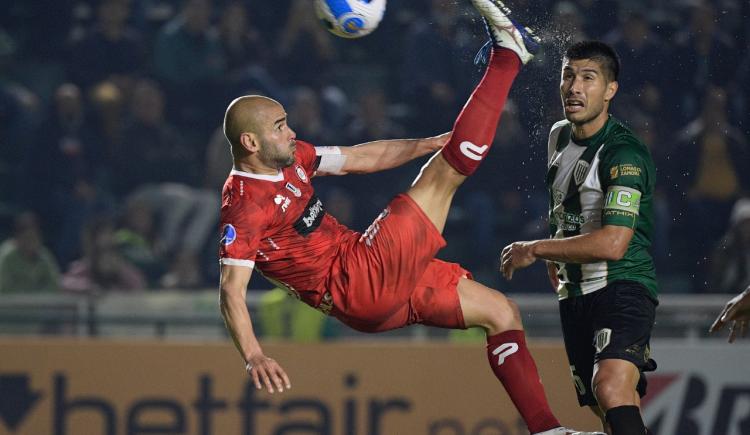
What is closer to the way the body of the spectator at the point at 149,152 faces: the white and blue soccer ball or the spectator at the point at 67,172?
the white and blue soccer ball

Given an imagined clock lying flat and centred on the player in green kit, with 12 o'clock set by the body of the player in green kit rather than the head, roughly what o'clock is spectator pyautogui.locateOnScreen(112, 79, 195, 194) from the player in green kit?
The spectator is roughly at 3 o'clock from the player in green kit.

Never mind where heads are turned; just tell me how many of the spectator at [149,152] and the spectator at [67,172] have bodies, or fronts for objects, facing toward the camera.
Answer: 2

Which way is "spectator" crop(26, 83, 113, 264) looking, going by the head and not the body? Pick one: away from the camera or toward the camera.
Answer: toward the camera

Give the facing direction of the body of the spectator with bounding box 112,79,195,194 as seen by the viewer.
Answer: toward the camera

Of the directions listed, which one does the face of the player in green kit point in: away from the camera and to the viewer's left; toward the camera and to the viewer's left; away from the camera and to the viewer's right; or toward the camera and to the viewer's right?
toward the camera and to the viewer's left

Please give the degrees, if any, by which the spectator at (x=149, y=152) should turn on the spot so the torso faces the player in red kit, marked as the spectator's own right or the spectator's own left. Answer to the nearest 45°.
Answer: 0° — they already face them

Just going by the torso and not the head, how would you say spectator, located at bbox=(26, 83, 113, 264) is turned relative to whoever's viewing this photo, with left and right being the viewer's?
facing the viewer

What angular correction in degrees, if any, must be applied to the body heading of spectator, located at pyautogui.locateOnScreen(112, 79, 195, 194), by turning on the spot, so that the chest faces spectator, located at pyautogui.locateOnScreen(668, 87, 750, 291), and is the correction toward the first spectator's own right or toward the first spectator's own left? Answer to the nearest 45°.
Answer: approximately 45° to the first spectator's own left

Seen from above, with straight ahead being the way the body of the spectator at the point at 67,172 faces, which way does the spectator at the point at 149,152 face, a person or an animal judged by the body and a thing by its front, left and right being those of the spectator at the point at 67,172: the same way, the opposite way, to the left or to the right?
the same way

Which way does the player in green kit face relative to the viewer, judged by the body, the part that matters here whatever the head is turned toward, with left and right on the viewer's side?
facing the viewer and to the left of the viewer

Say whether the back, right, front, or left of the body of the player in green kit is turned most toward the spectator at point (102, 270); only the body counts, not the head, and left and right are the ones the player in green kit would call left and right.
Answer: right
